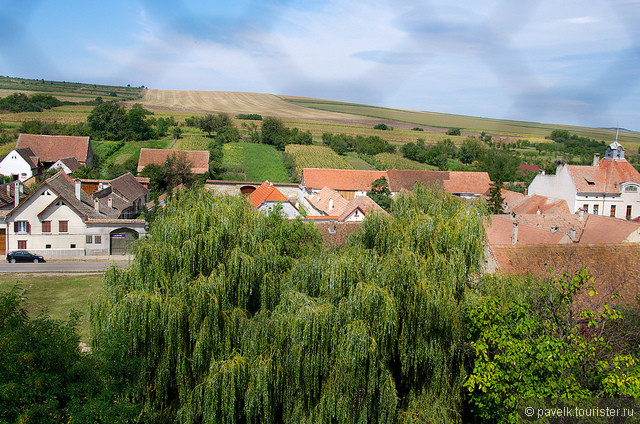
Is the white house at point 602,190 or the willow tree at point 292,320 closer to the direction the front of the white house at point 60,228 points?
the willow tree

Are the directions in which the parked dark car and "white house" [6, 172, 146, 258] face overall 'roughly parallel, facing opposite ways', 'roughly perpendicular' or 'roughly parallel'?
roughly perpendicular

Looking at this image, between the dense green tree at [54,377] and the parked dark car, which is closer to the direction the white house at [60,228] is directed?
the dense green tree

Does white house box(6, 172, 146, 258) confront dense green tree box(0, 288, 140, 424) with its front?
yes

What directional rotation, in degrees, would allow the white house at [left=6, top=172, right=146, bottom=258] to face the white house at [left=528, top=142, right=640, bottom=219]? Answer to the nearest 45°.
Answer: approximately 90° to its left

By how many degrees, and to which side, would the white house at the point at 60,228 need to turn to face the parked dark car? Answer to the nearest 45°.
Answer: approximately 45° to its right

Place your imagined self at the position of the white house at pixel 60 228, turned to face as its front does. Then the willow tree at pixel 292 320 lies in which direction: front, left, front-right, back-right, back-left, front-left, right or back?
front

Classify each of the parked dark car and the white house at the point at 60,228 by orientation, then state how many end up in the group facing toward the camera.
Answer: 1

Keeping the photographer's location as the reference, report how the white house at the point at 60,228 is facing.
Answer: facing the viewer
